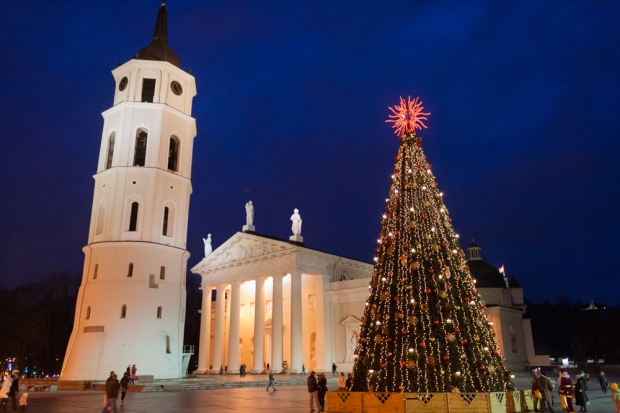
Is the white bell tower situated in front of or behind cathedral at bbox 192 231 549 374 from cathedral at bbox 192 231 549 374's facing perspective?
in front

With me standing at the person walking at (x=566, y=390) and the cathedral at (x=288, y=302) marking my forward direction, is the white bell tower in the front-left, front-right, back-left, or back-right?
front-left

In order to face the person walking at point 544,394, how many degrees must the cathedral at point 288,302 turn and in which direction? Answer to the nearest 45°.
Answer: approximately 45° to its left

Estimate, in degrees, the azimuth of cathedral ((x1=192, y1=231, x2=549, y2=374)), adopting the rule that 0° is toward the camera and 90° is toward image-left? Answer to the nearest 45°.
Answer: approximately 45°

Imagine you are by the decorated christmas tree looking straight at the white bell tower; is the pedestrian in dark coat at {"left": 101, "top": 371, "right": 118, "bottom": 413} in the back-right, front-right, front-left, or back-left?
front-left

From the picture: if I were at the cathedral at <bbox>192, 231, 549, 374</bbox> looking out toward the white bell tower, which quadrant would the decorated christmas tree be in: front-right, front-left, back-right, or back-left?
front-left

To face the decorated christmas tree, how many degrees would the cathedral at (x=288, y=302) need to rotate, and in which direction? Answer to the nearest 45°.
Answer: approximately 45° to its left

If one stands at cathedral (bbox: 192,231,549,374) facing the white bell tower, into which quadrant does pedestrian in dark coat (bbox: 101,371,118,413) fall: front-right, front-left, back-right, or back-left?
front-left
